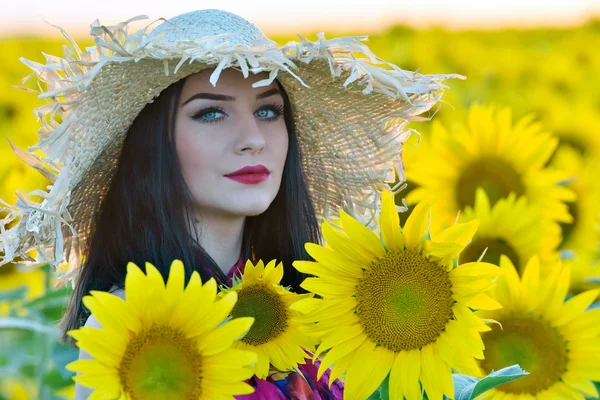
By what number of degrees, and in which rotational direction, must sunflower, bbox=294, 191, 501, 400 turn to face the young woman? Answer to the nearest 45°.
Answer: approximately 135° to its right

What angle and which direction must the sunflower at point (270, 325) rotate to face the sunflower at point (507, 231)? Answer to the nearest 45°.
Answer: approximately 180°

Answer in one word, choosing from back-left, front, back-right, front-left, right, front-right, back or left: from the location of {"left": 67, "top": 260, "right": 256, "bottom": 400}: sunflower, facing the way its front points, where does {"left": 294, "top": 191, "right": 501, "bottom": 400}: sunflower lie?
left

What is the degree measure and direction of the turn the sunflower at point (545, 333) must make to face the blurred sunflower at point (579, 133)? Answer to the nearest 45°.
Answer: approximately 180°

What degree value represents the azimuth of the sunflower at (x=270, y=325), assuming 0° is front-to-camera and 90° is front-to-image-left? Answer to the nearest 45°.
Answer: approximately 45°

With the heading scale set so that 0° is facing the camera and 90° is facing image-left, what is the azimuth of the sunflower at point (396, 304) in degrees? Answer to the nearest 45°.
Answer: approximately 0°

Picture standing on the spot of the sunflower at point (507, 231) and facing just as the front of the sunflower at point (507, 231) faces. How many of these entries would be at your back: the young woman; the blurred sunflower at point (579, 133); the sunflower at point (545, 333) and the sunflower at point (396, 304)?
1

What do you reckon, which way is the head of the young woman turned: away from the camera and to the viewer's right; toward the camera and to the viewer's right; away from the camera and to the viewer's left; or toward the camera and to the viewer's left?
toward the camera and to the viewer's right

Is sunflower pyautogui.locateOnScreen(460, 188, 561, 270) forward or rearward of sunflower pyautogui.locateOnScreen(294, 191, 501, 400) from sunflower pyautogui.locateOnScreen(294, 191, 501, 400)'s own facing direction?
rearward

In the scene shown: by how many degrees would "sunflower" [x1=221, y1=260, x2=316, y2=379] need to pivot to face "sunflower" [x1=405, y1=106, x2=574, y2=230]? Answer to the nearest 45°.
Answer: approximately 180°
